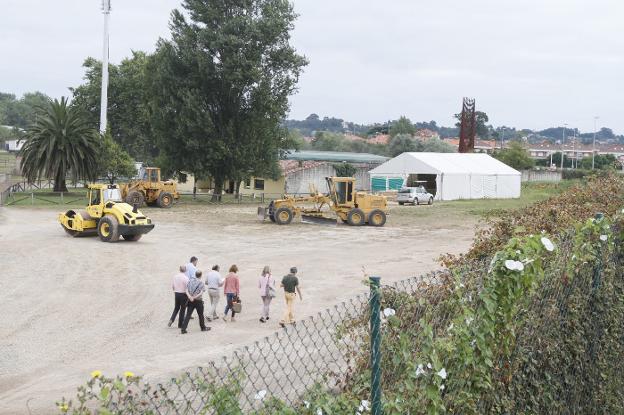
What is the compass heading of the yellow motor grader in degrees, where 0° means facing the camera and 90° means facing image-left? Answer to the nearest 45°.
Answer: approximately 90°

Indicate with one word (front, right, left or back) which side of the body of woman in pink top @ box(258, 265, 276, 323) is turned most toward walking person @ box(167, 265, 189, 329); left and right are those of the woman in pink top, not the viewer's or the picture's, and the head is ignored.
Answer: left

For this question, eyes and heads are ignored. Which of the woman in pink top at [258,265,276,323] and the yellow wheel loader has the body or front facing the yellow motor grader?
the woman in pink top

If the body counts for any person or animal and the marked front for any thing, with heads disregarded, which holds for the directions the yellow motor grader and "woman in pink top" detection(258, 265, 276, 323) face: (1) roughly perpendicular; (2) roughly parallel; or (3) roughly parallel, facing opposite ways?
roughly perpendicular

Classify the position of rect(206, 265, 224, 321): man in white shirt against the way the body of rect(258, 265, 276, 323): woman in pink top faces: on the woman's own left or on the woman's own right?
on the woman's own left

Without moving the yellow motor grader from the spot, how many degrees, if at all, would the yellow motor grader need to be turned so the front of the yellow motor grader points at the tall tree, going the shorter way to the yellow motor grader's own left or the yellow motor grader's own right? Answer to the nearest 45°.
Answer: approximately 45° to the yellow motor grader's own right

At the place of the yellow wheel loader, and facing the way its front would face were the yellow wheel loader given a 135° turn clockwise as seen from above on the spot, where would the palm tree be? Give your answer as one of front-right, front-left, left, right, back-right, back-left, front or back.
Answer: left

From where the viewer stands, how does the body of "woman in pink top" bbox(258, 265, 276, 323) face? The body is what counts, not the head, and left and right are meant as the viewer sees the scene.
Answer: facing away from the viewer

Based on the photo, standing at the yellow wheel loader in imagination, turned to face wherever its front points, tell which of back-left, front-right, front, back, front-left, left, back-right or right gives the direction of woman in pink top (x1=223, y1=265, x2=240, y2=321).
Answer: left

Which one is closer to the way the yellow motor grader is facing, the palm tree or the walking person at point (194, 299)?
the palm tree

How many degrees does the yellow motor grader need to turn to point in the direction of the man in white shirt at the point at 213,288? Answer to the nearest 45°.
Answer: approximately 90° to its left

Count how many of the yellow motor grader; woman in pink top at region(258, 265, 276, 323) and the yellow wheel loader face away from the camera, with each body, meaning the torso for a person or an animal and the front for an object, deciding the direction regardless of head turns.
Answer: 1

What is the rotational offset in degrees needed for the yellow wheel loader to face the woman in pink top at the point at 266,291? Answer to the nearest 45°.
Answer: approximately 90° to its left

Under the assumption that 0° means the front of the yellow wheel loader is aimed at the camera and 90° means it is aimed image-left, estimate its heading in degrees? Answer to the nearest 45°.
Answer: approximately 90°

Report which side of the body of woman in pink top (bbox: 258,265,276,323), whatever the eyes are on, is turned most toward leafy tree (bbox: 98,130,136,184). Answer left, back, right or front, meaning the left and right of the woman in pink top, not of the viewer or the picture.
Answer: front
